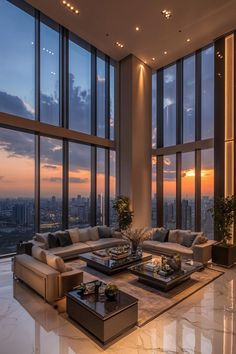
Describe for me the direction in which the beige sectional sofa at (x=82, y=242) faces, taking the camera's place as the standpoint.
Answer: facing the viewer and to the right of the viewer

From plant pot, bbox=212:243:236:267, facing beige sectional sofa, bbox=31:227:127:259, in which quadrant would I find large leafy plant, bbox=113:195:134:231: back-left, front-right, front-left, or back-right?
front-right

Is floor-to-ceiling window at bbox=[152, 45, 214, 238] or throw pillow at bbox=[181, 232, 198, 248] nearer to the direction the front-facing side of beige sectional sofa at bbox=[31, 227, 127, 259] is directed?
the throw pillow

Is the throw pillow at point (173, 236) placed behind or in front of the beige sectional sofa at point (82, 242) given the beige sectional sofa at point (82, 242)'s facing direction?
in front

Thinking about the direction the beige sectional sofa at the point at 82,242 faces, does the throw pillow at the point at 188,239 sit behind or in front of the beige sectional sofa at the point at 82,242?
in front

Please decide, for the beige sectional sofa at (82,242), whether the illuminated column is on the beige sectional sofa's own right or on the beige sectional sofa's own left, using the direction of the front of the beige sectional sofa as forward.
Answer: on the beige sectional sofa's own left

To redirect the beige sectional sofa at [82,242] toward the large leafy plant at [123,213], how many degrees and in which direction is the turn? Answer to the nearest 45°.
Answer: approximately 90° to its left

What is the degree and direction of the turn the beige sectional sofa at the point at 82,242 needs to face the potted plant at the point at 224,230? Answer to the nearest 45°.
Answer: approximately 45° to its left

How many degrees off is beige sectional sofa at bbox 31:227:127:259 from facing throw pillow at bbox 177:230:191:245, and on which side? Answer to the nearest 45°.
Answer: approximately 45° to its left

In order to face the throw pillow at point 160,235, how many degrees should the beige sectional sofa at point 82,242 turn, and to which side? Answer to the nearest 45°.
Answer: approximately 45° to its left
